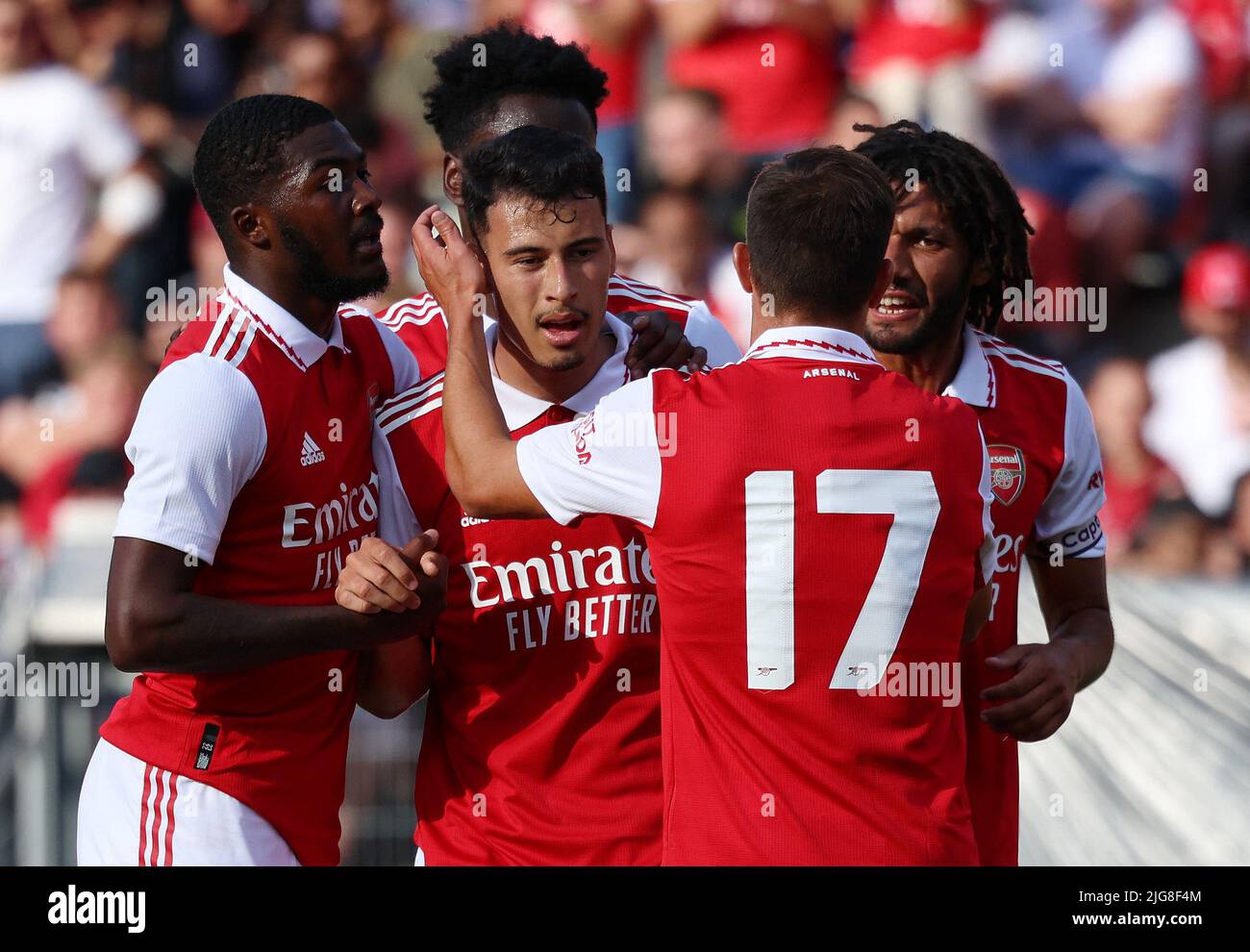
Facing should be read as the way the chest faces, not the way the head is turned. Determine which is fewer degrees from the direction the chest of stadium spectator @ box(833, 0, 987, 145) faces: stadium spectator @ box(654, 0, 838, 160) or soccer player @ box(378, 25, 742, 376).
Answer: the soccer player

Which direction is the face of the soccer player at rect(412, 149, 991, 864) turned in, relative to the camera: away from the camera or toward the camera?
away from the camera

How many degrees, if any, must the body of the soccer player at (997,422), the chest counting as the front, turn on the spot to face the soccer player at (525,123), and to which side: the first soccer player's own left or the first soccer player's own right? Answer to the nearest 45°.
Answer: approximately 45° to the first soccer player's own right

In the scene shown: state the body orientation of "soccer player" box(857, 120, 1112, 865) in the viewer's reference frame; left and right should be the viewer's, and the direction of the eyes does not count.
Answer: facing the viewer and to the left of the viewer

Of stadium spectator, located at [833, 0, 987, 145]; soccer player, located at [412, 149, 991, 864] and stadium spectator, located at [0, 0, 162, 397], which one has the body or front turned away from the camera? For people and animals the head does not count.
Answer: the soccer player

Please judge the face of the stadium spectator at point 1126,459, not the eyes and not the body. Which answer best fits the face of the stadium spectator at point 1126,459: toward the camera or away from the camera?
toward the camera

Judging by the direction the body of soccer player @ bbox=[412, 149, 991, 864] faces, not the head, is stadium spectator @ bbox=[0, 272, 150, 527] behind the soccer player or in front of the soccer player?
in front

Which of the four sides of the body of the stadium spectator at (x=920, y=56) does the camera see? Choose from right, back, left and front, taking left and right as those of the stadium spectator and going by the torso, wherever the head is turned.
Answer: front

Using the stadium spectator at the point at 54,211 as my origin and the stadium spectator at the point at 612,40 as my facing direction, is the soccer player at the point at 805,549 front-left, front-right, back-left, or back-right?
front-right

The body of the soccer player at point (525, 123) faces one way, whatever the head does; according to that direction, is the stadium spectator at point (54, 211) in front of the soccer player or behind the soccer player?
behind

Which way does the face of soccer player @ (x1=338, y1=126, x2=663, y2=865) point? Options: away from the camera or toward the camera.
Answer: toward the camera

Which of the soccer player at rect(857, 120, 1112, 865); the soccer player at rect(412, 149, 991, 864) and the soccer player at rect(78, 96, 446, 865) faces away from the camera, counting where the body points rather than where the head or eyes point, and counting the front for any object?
the soccer player at rect(412, 149, 991, 864)

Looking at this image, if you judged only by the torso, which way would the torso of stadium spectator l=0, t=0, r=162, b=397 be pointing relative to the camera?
toward the camera

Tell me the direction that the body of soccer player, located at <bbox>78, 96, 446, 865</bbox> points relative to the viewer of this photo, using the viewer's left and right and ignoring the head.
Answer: facing the viewer and to the right of the viewer

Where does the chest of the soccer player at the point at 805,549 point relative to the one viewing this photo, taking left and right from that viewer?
facing away from the viewer

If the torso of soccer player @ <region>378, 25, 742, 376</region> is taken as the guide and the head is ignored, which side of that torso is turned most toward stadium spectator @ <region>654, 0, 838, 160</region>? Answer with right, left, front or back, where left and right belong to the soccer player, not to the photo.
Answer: back

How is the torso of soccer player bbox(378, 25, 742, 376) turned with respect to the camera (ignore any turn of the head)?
toward the camera

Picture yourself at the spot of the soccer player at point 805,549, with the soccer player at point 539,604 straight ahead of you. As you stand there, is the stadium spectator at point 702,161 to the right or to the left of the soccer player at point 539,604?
right

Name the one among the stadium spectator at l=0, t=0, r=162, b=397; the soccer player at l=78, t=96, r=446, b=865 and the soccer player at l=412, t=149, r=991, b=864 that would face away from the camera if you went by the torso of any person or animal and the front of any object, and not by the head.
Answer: the soccer player at l=412, t=149, r=991, b=864
